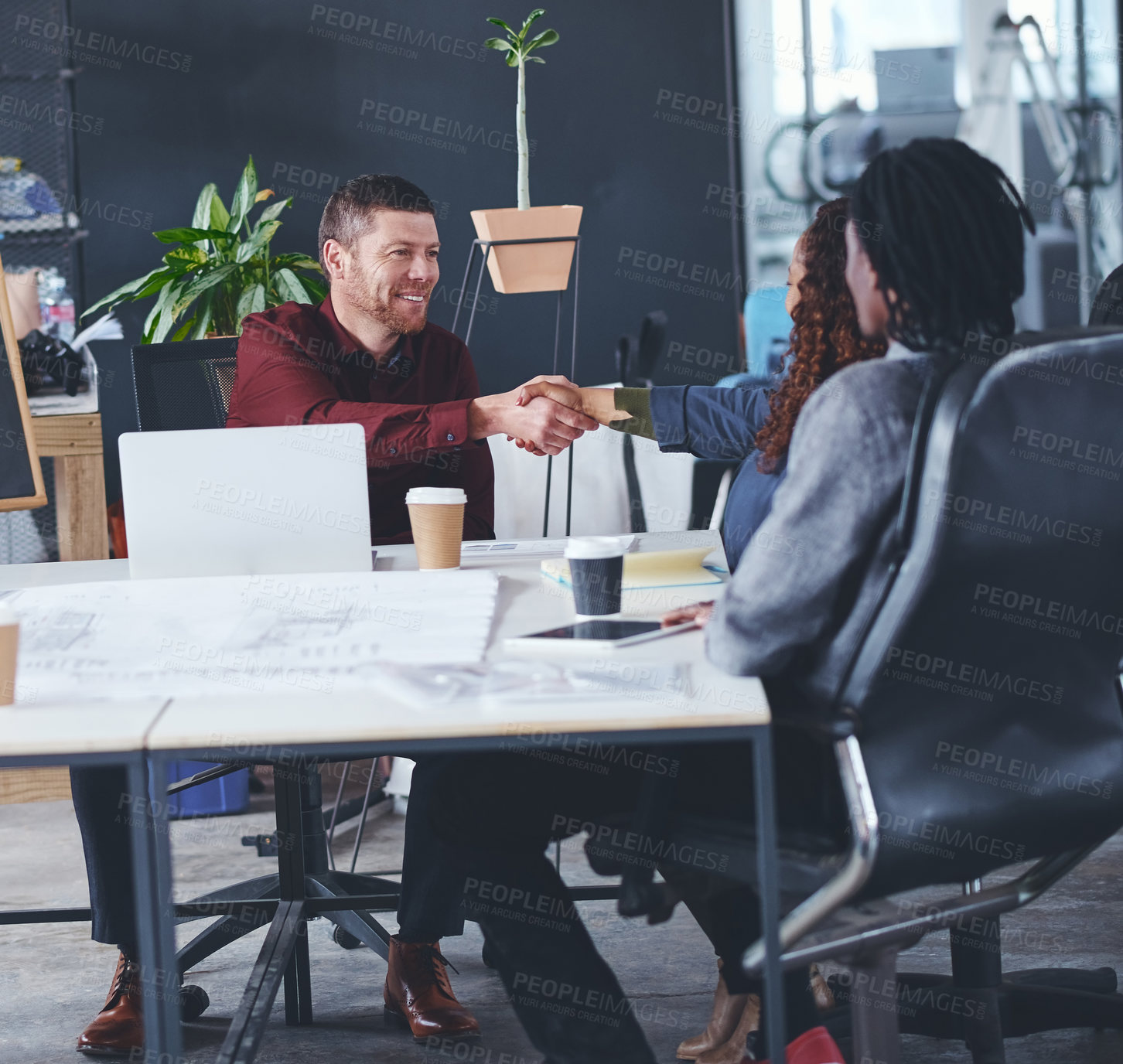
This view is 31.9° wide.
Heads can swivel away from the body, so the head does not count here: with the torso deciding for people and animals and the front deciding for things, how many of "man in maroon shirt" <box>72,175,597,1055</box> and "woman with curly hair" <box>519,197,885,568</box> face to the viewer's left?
1

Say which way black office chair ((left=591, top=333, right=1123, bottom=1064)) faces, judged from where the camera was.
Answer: facing away from the viewer and to the left of the viewer

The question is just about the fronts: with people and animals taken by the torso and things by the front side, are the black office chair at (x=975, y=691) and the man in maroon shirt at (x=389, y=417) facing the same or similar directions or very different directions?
very different directions

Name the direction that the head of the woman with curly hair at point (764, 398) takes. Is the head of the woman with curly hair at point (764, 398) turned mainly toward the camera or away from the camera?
away from the camera

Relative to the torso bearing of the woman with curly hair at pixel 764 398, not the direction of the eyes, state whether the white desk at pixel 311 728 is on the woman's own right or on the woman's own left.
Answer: on the woman's own left

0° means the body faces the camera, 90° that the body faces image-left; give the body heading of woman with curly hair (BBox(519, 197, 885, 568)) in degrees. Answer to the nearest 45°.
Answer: approximately 90°

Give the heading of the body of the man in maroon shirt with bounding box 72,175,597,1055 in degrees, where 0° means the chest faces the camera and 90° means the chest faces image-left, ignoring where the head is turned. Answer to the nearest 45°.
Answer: approximately 315°

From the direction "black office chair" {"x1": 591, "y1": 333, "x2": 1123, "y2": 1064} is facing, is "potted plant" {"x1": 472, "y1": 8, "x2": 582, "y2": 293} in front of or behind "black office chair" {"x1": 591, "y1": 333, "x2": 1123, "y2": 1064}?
in front

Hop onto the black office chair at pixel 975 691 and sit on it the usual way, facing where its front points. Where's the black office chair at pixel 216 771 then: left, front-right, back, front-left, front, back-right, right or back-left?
front

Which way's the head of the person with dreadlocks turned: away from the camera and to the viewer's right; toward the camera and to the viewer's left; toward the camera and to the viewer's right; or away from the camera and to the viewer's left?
away from the camera and to the viewer's left

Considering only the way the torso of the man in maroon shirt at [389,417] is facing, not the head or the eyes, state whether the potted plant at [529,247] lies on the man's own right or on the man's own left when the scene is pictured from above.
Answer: on the man's own left
